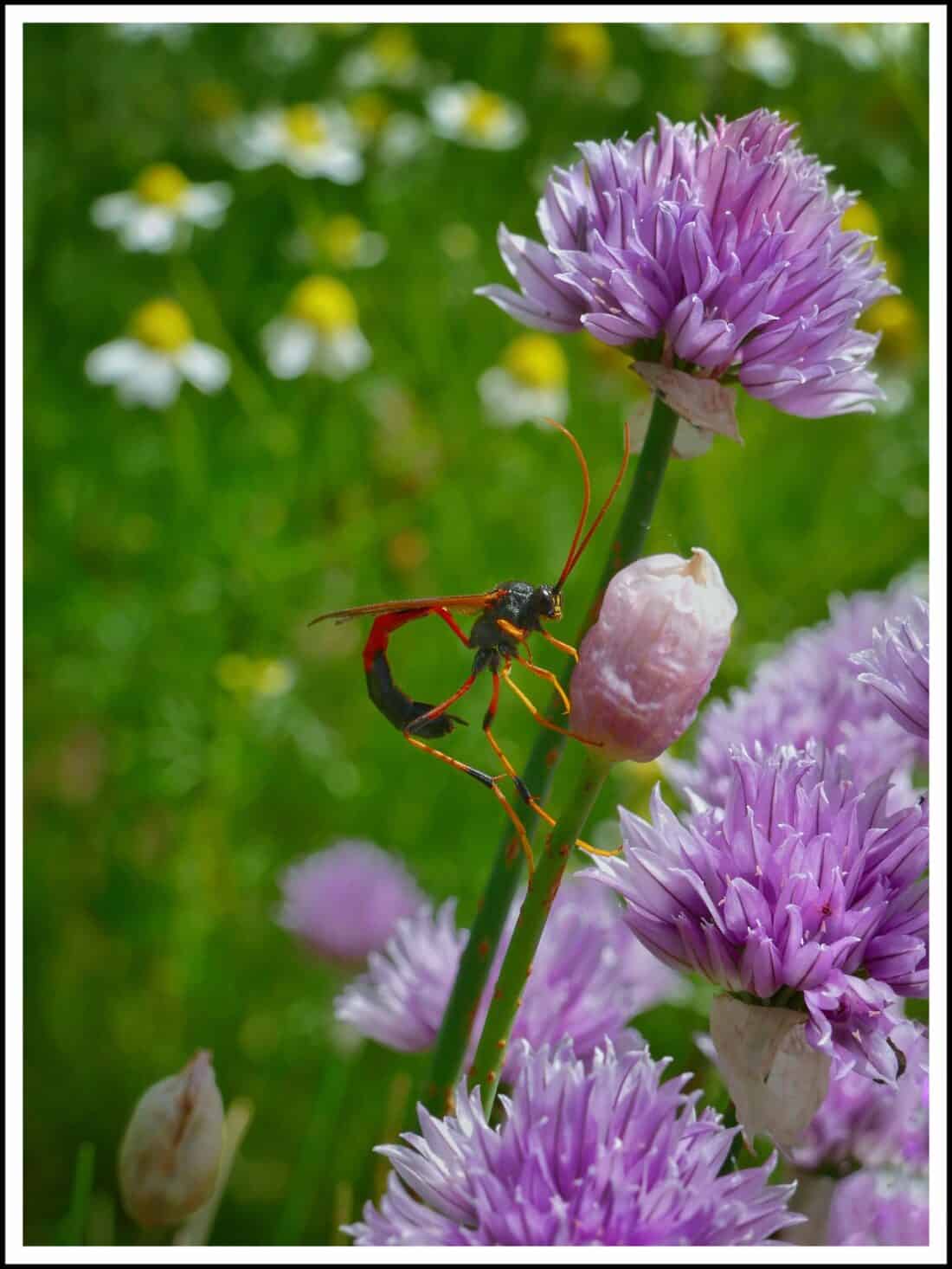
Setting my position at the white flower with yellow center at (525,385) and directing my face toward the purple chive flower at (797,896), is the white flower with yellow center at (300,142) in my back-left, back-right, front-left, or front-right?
back-right

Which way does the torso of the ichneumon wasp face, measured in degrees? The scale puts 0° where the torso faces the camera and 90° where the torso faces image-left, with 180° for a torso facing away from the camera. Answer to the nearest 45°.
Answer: approximately 270°

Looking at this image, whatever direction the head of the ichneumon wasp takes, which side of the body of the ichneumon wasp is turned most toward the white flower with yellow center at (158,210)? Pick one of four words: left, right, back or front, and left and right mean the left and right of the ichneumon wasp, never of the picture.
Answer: left

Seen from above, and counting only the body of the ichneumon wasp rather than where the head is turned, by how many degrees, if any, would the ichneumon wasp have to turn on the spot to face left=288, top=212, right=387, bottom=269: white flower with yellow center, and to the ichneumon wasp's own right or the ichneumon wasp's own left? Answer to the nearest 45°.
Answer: approximately 90° to the ichneumon wasp's own left

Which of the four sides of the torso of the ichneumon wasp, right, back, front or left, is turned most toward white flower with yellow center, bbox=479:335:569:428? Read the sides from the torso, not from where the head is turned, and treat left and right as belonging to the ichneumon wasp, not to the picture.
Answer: left

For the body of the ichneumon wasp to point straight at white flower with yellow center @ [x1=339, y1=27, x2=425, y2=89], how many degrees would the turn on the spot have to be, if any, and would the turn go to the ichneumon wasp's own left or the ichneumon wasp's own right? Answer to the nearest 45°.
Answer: approximately 90° to the ichneumon wasp's own left
